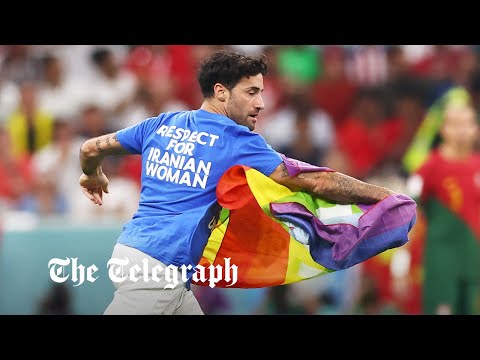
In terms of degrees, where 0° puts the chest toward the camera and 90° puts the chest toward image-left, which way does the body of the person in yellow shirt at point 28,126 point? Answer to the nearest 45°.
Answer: approximately 0°
